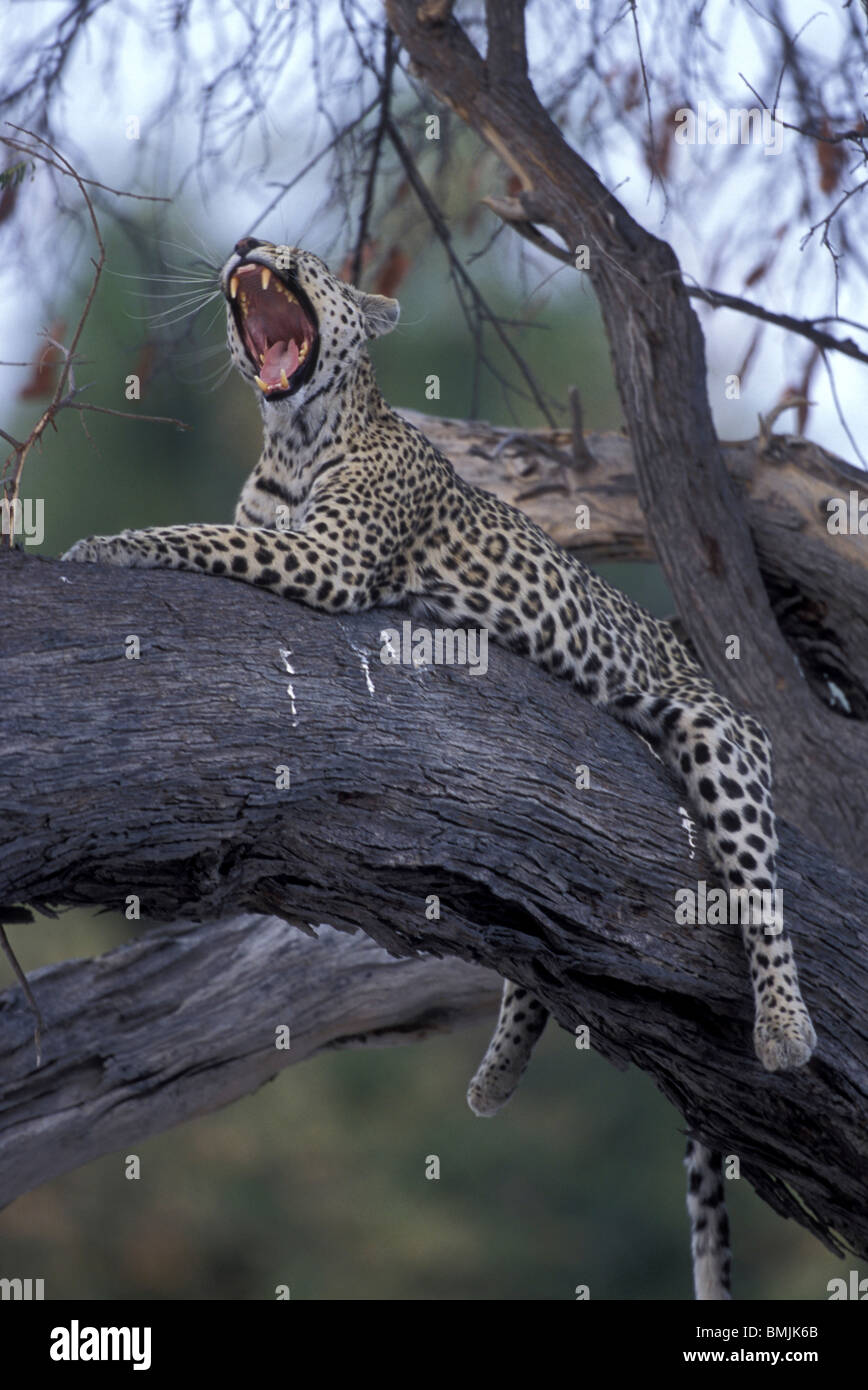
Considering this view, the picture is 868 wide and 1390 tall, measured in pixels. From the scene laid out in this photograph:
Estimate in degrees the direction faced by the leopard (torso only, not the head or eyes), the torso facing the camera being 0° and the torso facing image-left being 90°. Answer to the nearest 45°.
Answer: approximately 90°

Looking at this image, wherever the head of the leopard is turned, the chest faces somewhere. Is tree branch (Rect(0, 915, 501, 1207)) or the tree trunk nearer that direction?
the tree branch
